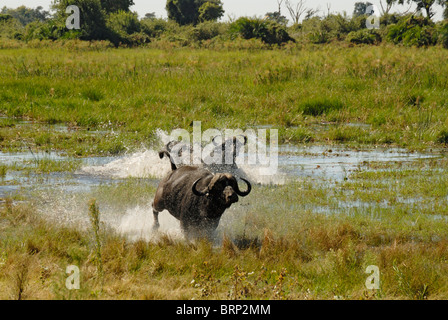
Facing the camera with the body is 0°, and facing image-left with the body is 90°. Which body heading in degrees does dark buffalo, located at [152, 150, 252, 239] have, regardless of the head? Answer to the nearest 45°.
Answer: approximately 315°

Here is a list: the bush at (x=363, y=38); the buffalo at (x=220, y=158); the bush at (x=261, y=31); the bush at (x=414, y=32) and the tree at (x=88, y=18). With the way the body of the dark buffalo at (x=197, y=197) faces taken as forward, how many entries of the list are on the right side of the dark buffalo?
0

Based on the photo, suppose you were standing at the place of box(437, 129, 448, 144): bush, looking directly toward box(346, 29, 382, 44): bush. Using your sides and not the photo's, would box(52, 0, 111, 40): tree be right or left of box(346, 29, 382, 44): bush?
left

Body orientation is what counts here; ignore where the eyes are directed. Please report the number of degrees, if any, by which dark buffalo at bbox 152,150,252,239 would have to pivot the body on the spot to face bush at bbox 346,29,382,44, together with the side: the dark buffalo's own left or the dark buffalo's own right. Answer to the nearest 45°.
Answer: approximately 135° to the dark buffalo's own left

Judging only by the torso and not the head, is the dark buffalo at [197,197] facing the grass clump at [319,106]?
no

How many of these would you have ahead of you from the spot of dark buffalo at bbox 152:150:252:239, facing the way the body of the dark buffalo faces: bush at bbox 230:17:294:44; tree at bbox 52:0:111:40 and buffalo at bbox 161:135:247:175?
0

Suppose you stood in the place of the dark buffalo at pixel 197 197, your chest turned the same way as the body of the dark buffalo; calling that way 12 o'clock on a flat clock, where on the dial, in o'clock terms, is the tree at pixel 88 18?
The tree is roughly at 7 o'clock from the dark buffalo.

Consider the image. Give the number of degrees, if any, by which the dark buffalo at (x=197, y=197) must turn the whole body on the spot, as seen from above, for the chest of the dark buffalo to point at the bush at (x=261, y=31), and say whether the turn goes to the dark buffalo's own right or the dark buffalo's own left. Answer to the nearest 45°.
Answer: approximately 135° to the dark buffalo's own left

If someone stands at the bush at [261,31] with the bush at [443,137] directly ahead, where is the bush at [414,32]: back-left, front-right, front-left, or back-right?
front-left

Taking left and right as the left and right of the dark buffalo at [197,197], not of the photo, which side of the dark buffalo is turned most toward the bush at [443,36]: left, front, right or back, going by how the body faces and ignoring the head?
left

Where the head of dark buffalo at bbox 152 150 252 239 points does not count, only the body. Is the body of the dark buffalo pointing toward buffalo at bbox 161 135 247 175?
no

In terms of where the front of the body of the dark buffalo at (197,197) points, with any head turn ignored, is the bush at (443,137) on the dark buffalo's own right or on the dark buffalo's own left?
on the dark buffalo's own left
